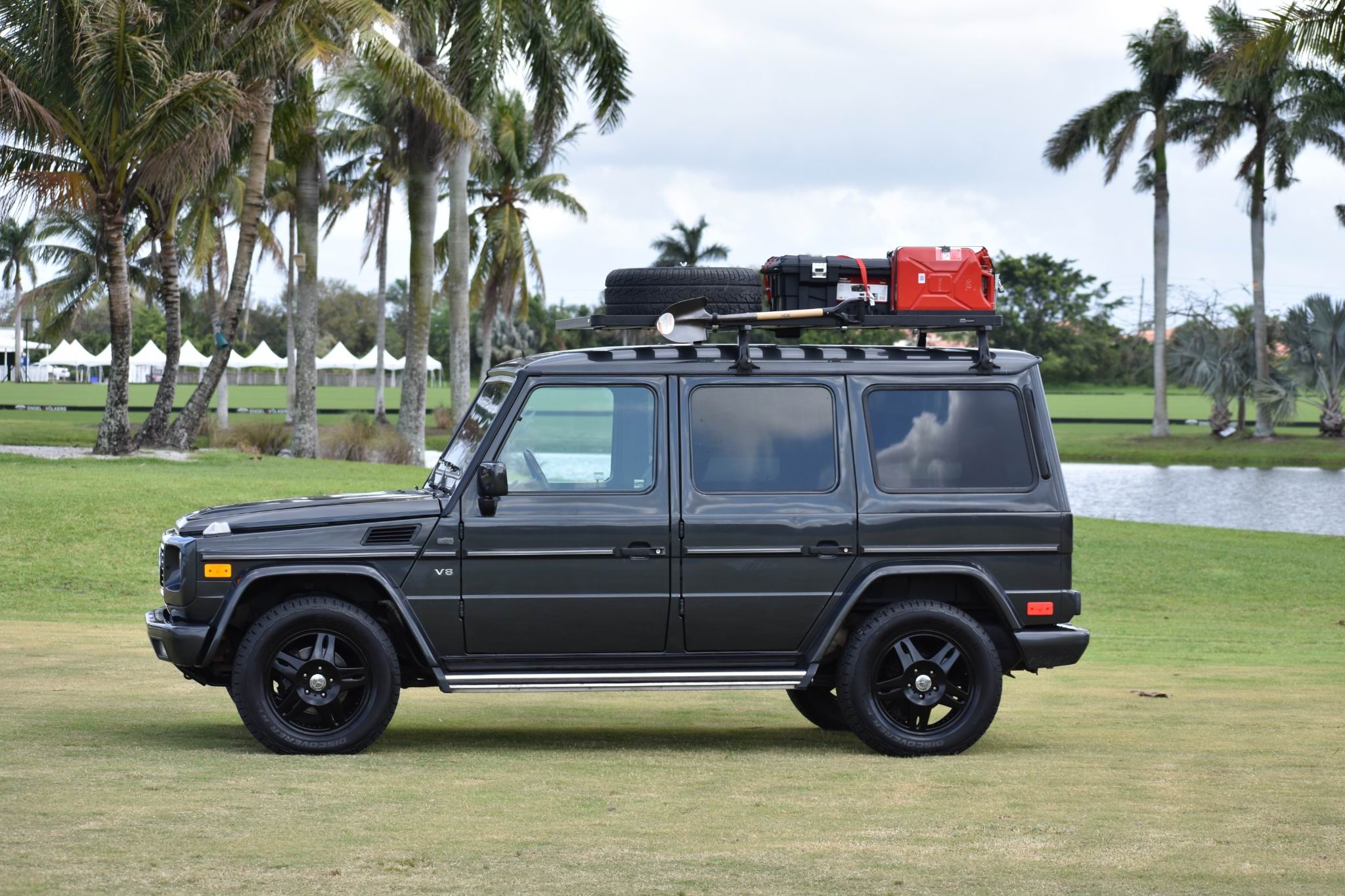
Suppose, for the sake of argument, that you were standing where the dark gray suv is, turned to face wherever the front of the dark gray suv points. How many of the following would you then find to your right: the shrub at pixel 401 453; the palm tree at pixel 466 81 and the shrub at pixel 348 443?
3

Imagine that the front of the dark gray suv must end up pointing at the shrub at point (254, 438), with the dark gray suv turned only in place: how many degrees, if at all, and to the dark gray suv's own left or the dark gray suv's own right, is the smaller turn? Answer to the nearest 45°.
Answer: approximately 90° to the dark gray suv's own right

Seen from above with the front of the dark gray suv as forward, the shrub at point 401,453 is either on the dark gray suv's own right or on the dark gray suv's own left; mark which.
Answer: on the dark gray suv's own right

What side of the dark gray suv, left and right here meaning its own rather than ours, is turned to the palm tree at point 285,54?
right

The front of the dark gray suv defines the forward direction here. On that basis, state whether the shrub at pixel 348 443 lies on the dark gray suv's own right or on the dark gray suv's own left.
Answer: on the dark gray suv's own right

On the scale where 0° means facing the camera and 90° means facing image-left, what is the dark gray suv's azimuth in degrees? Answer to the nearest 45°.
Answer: approximately 90°

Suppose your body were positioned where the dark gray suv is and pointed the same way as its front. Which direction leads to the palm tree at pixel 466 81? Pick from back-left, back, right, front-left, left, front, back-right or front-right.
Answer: right

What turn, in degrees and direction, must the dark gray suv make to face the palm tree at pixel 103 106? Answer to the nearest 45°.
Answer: approximately 45° to its right
